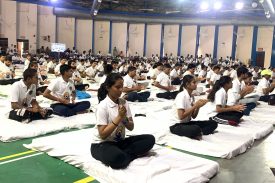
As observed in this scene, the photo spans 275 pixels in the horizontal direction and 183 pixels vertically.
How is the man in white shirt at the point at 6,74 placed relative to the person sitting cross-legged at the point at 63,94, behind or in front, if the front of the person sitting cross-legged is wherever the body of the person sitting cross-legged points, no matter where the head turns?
behind

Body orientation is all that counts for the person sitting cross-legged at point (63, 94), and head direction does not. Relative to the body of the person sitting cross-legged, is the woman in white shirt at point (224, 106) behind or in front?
in front

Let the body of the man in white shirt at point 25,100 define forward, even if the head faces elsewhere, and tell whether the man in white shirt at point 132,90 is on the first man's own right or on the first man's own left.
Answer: on the first man's own left

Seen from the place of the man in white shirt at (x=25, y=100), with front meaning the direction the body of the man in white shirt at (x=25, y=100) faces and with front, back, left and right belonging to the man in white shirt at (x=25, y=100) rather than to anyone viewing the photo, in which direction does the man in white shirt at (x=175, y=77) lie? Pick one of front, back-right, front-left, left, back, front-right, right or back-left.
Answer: left

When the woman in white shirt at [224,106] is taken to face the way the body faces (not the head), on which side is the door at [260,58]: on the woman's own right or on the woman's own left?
on the woman's own left

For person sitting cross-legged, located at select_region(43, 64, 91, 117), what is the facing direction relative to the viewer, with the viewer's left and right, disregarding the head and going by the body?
facing the viewer and to the right of the viewer

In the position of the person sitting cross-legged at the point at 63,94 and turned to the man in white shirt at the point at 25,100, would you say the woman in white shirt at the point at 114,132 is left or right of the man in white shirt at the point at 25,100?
left

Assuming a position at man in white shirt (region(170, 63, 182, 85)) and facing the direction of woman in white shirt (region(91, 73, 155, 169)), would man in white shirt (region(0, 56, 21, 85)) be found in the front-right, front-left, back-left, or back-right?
front-right

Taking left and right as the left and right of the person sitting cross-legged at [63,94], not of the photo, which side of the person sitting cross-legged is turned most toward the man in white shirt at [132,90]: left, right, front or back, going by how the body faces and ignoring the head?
left

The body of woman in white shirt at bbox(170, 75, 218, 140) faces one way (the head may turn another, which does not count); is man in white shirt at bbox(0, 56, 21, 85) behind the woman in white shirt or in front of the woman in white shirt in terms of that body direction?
behind
